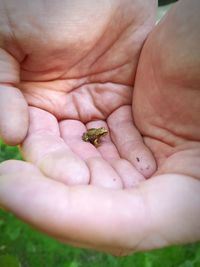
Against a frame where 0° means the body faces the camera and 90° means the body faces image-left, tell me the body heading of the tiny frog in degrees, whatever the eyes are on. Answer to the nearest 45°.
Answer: approximately 270°
